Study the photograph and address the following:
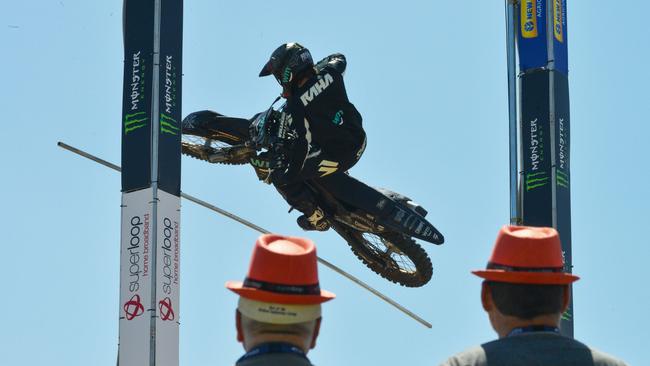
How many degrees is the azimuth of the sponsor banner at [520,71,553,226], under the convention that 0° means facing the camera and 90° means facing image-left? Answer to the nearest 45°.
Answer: approximately 0°

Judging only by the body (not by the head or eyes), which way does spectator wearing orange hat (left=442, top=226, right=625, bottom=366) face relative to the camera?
away from the camera

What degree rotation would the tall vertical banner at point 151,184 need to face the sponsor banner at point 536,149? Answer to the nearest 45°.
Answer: approximately 90° to its left

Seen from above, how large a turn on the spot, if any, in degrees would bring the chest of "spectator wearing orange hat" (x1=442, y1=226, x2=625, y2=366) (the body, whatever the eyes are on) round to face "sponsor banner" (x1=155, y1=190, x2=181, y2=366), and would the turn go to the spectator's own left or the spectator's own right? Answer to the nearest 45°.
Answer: approximately 45° to the spectator's own left

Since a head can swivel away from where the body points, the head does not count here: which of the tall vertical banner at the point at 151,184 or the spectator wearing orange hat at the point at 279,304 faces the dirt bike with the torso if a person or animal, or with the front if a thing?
the spectator wearing orange hat

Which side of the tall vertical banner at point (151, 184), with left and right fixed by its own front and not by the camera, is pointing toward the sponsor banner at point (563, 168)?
left

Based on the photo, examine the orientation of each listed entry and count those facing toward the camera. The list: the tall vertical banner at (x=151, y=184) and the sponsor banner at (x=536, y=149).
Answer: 2

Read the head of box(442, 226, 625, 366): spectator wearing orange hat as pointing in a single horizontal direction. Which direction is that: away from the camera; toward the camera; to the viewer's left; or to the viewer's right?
away from the camera

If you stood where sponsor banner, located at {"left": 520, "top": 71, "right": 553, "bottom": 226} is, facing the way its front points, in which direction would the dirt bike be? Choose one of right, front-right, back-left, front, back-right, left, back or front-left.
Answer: right

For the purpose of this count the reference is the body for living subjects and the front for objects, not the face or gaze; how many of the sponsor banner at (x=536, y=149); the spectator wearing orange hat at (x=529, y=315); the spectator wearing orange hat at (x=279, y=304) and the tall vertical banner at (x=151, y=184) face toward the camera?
2

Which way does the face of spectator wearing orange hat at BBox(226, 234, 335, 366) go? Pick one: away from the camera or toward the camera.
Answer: away from the camera

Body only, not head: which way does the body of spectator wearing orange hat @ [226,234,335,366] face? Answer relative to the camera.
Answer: away from the camera
